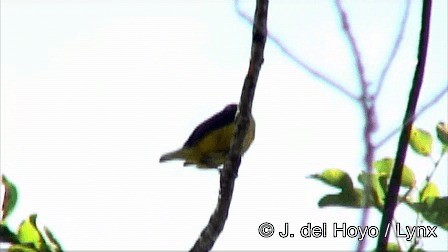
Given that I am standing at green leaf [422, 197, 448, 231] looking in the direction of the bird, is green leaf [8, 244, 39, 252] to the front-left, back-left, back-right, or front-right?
front-left

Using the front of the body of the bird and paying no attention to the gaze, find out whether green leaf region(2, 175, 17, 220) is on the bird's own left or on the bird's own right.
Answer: on the bird's own right

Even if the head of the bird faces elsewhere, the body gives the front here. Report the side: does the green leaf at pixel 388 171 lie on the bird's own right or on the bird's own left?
on the bird's own right

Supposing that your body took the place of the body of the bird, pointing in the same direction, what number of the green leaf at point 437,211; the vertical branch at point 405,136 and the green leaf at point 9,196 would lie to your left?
0

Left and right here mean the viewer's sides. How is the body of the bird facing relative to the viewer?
facing to the right of the viewer

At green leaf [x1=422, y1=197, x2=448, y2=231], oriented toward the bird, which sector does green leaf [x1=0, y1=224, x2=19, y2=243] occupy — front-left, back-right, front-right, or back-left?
front-left

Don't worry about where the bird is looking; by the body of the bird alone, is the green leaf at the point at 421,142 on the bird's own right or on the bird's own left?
on the bird's own right
